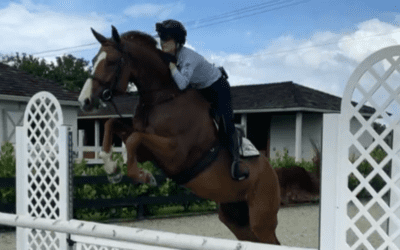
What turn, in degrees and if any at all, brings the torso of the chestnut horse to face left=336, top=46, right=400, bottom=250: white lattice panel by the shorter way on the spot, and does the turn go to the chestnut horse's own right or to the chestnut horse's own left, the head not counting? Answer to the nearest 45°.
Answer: approximately 90° to the chestnut horse's own left

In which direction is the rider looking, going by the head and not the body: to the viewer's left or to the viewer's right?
to the viewer's left

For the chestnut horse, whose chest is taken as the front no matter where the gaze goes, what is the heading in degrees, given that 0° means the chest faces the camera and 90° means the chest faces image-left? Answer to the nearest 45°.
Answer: approximately 45°

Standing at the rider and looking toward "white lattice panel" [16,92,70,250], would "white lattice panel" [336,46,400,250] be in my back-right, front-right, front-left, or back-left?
back-left
